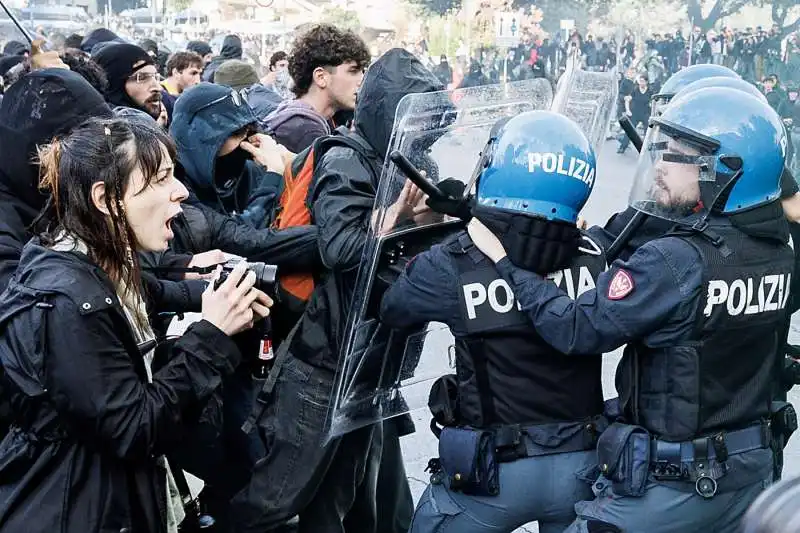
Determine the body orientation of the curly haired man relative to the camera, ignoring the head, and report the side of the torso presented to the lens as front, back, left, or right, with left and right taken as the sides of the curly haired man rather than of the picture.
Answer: right

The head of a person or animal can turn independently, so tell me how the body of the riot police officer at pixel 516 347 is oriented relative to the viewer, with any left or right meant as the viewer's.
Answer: facing away from the viewer and to the left of the viewer

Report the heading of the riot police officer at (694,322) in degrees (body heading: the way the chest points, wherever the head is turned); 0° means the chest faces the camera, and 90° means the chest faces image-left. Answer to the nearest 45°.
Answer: approximately 135°

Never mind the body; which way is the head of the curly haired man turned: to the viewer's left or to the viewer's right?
to the viewer's right

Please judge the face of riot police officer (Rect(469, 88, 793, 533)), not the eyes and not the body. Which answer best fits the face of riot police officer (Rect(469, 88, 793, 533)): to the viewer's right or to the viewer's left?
to the viewer's left

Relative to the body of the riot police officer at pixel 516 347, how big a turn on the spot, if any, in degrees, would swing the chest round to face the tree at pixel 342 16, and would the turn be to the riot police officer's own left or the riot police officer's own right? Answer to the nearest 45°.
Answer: approximately 45° to the riot police officer's own right

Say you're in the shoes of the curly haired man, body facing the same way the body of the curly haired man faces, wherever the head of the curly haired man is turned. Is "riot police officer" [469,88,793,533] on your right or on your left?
on your right

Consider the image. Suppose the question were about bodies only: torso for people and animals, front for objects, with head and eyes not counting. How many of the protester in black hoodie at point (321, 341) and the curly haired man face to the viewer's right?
2

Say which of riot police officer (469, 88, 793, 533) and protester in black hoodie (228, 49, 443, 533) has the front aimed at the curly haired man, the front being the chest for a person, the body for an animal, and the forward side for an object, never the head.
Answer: the riot police officer

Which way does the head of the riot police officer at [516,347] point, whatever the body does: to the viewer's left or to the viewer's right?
to the viewer's left

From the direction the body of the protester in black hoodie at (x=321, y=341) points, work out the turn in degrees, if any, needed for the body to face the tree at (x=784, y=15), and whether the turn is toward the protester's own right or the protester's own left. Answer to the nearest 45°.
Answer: approximately 45° to the protester's own left

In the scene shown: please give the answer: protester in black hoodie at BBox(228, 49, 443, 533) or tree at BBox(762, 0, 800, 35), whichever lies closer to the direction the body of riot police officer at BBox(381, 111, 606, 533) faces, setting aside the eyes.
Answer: the protester in black hoodie

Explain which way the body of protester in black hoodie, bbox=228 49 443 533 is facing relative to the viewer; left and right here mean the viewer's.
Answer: facing to the right of the viewer
